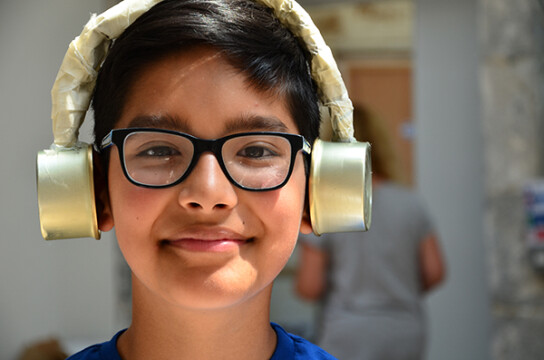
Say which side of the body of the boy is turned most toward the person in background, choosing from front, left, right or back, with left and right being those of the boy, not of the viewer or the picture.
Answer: back

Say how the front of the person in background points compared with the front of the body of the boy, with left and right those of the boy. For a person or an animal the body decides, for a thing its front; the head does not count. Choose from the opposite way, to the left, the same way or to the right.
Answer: the opposite way

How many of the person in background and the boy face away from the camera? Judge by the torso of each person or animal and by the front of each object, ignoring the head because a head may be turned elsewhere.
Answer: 1

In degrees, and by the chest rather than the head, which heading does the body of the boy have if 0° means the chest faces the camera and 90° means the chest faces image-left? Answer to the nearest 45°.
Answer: approximately 0°

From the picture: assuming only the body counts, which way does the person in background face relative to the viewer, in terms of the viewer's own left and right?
facing away from the viewer

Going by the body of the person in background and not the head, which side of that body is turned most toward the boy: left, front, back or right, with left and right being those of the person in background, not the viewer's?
back
